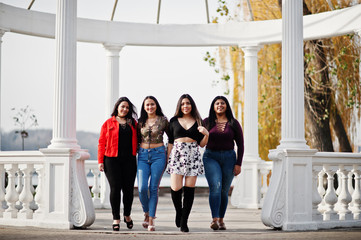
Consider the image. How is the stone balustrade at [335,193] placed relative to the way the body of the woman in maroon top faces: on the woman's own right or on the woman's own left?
on the woman's own left

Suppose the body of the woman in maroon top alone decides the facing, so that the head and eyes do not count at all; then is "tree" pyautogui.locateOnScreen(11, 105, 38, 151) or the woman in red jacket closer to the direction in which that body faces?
the woman in red jacket

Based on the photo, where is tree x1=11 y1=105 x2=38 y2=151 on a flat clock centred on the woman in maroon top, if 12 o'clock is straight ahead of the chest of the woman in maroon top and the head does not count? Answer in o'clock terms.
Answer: The tree is roughly at 5 o'clock from the woman in maroon top.

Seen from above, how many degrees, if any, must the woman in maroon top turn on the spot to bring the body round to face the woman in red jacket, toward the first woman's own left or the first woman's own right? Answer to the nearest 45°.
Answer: approximately 90° to the first woman's own right

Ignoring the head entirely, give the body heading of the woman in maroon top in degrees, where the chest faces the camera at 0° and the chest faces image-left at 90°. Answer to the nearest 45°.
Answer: approximately 0°
